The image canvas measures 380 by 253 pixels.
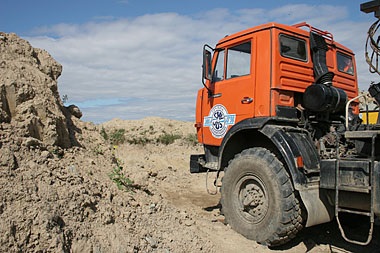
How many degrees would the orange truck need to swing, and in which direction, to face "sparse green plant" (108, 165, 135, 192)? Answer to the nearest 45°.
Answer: approximately 45° to its left

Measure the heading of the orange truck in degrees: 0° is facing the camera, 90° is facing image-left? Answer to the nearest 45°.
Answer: approximately 135°
